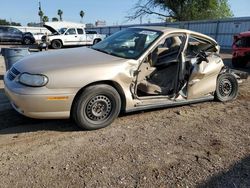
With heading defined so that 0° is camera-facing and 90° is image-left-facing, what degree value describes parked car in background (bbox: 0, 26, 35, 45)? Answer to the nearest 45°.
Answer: approximately 270°

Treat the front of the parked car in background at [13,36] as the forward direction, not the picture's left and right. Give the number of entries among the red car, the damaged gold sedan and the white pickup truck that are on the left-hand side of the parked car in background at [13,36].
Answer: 0

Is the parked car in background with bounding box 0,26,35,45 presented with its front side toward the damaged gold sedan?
no

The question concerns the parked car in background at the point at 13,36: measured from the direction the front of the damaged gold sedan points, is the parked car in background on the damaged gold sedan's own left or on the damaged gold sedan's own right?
on the damaged gold sedan's own right

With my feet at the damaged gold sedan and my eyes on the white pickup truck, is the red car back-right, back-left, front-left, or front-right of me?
front-right

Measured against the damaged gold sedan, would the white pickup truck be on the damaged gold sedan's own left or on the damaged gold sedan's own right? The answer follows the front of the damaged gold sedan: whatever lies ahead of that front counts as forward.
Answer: on the damaged gold sedan's own right

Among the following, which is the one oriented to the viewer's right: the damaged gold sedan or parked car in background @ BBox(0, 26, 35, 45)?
the parked car in background

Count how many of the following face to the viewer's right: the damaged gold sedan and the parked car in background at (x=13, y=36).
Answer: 1

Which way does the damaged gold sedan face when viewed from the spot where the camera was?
facing the viewer and to the left of the viewer

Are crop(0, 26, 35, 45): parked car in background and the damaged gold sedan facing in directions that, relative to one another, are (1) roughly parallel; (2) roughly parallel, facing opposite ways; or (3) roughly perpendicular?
roughly parallel, facing opposite ways
